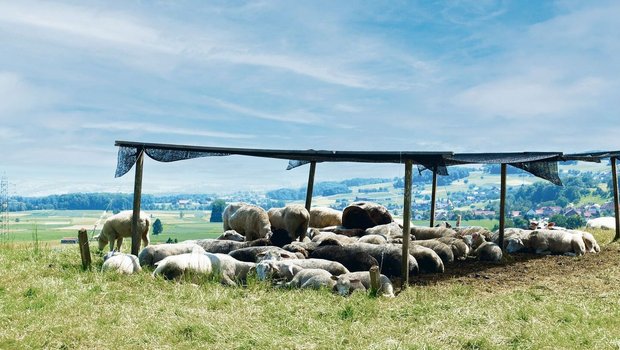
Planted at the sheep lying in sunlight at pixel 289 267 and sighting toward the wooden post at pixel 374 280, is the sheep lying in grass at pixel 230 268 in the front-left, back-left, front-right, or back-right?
back-right

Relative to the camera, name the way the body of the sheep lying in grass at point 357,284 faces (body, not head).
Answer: to the viewer's left

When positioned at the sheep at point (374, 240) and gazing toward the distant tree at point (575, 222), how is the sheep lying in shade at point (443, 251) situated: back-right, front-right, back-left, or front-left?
front-right

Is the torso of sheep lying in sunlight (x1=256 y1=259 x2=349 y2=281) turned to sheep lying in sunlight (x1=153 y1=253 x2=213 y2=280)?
yes

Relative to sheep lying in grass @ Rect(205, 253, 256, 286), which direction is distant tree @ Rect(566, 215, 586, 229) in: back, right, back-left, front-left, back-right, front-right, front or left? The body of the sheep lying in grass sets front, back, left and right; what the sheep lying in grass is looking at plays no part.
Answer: front-left

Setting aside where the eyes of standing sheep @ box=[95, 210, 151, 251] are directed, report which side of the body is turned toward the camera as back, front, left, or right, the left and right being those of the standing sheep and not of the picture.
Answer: left

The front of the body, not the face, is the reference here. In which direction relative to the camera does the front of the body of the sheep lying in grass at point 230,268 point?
to the viewer's right

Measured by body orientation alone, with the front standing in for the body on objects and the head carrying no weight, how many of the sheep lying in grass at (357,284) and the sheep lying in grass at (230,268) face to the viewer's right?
1

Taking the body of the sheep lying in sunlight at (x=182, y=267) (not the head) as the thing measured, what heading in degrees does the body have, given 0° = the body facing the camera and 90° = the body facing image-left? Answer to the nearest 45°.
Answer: approximately 90°

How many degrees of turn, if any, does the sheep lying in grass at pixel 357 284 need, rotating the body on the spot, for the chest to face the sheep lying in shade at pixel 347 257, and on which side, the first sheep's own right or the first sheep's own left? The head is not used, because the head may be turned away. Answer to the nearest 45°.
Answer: approximately 90° to the first sheep's own right

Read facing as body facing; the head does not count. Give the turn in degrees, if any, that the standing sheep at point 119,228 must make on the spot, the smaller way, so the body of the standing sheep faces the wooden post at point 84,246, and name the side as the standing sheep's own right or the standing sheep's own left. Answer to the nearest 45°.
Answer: approximately 90° to the standing sheep's own left

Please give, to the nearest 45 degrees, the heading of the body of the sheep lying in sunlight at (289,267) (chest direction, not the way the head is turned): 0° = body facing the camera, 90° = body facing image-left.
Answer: approximately 90°
